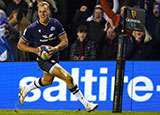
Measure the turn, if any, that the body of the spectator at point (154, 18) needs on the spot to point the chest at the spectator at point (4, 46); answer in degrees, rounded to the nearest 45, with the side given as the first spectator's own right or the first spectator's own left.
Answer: approximately 90° to the first spectator's own right

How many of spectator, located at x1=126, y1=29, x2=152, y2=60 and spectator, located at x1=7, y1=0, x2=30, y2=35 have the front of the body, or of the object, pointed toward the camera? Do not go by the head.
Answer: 2

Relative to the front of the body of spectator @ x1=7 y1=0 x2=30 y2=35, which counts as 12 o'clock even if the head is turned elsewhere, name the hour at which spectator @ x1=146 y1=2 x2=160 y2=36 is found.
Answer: spectator @ x1=146 y1=2 x2=160 y2=36 is roughly at 10 o'clock from spectator @ x1=7 y1=0 x2=30 y2=35.
